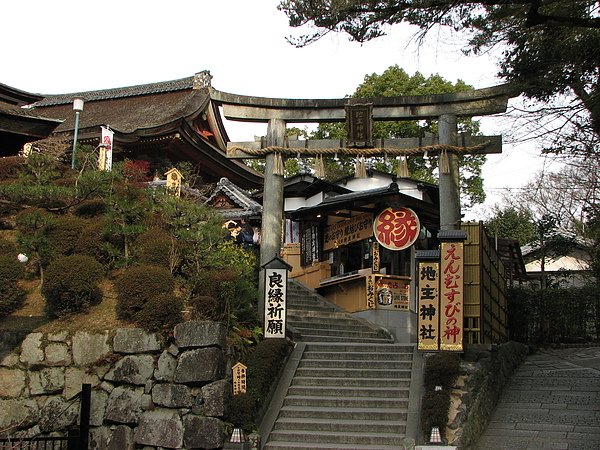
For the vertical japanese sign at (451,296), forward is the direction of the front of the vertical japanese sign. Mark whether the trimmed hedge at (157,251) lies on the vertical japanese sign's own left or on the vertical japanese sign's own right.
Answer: on the vertical japanese sign's own right

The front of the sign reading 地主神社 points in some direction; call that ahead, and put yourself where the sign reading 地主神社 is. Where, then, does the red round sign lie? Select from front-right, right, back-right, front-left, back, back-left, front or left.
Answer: back

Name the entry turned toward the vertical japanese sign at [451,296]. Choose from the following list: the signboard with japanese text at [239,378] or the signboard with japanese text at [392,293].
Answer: the signboard with japanese text at [392,293]

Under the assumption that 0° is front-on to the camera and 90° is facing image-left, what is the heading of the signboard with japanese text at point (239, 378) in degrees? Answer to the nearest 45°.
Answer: approximately 0°

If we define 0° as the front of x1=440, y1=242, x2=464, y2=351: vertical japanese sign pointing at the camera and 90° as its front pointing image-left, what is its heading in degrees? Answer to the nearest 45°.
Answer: approximately 0°

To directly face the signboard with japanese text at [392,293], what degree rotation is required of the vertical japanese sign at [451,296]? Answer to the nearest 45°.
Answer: approximately 180°

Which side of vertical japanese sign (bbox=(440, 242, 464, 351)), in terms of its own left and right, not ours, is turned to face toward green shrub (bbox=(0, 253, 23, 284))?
right
